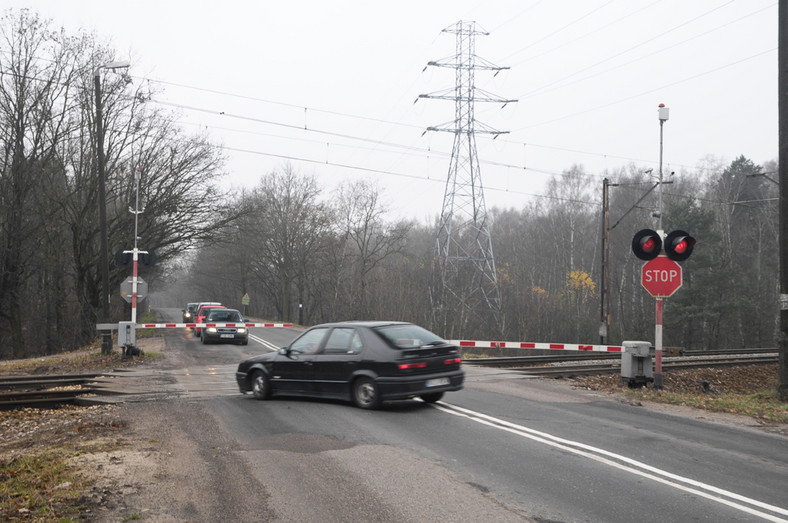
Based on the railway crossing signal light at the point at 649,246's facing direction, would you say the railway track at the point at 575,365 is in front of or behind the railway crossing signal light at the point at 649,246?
behind

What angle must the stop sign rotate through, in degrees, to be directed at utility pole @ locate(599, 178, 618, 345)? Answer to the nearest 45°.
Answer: approximately 180°

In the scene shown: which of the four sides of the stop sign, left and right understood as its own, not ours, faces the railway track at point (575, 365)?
back

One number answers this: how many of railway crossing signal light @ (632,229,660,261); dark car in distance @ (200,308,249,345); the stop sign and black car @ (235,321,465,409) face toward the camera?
3

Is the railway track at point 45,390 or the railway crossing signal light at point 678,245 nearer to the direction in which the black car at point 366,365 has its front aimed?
the railway track

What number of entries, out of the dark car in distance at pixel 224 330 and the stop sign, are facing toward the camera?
2
